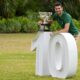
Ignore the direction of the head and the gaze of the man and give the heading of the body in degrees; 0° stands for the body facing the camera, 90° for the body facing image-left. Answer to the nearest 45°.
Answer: approximately 45°

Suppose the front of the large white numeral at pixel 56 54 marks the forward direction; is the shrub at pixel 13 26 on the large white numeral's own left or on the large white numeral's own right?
on the large white numeral's own right

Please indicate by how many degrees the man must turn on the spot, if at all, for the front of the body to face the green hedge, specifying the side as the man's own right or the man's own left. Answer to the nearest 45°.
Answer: approximately 135° to the man's own right

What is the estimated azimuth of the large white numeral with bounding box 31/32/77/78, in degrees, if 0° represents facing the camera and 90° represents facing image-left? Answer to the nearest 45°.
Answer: approximately 45°
